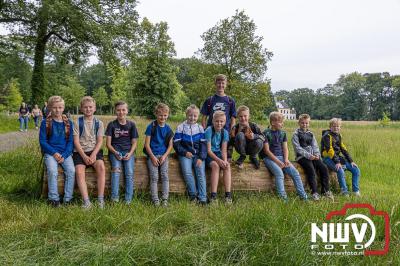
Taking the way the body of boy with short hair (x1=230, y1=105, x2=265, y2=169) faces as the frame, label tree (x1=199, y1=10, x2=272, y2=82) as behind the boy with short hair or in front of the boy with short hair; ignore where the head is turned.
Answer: behind

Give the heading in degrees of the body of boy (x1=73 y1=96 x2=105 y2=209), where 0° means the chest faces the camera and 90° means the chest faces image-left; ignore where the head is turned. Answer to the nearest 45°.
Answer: approximately 0°

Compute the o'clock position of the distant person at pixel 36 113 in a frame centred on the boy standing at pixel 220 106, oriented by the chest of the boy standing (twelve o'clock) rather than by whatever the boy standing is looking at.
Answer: The distant person is roughly at 5 o'clock from the boy standing.

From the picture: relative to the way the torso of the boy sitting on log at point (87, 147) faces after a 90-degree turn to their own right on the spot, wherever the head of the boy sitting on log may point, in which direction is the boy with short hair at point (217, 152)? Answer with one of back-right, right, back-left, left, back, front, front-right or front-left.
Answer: back

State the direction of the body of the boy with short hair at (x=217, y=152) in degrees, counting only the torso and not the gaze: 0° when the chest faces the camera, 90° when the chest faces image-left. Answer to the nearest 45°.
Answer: approximately 0°
